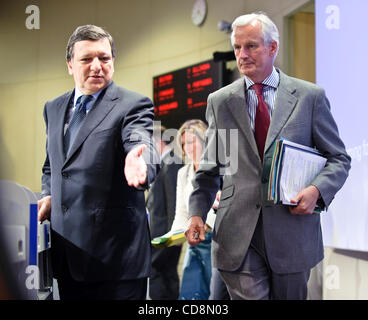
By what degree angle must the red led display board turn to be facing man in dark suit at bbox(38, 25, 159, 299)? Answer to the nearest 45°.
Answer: approximately 45° to its left

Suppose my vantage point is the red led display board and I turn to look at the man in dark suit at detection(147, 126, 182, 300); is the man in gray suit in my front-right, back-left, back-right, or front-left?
front-left

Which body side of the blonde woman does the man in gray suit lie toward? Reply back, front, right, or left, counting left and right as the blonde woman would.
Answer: front

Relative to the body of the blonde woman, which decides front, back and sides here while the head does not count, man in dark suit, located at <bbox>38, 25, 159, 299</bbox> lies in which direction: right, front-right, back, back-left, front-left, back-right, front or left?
front

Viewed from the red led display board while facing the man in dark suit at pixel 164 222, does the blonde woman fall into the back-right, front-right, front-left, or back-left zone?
front-left

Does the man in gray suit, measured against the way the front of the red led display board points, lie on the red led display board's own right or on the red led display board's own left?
on the red led display board's own left

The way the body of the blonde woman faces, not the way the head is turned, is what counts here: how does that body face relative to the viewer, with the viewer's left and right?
facing the viewer

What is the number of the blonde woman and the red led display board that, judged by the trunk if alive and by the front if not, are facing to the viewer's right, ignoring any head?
0
